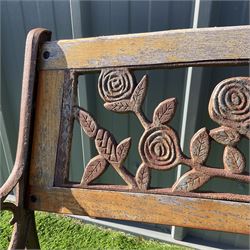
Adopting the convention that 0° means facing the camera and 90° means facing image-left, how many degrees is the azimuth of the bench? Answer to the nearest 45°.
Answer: approximately 45°
